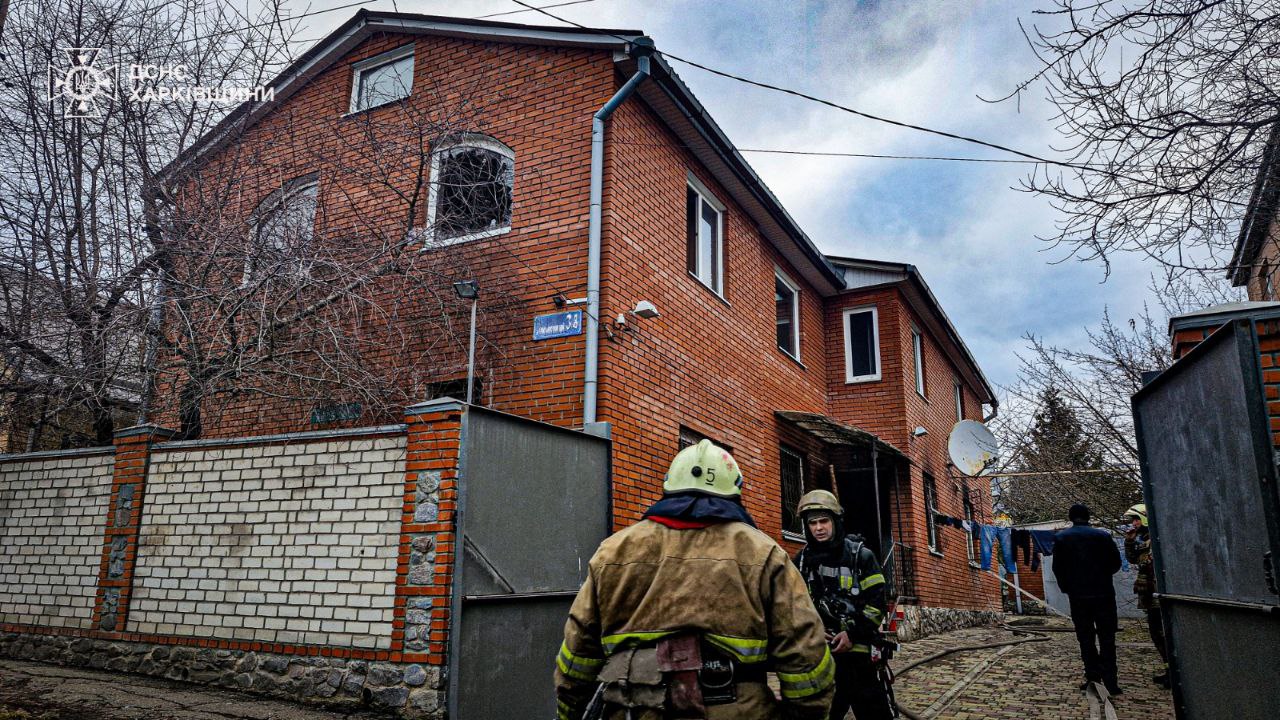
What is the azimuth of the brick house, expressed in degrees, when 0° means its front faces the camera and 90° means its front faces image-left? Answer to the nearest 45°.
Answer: approximately 315°

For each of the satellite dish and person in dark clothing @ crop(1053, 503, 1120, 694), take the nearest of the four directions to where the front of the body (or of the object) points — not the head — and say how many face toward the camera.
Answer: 1

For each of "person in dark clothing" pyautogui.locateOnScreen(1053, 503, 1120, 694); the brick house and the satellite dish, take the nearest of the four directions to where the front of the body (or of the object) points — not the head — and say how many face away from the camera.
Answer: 1

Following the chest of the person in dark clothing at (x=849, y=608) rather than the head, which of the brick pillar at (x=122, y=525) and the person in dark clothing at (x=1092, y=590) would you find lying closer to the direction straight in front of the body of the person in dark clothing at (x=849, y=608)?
the brick pillar

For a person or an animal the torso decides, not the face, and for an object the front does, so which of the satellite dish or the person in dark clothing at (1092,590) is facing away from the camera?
the person in dark clothing

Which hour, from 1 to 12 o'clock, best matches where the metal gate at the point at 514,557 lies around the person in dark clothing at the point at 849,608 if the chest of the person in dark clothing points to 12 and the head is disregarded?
The metal gate is roughly at 2 o'clock from the person in dark clothing.

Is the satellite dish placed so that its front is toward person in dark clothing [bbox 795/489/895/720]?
yes

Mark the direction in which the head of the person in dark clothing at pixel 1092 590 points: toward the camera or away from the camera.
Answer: away from the camera

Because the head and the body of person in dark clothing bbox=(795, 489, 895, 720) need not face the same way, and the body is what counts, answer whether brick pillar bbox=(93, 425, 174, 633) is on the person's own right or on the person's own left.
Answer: on the person's own right
